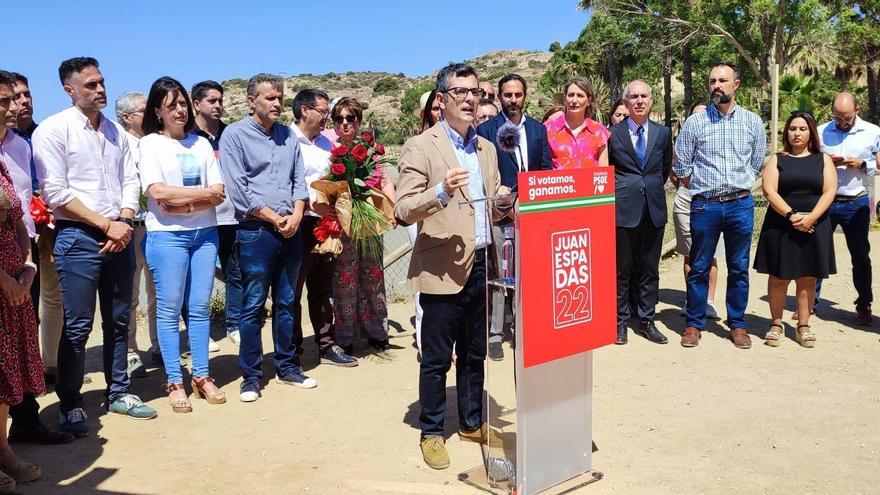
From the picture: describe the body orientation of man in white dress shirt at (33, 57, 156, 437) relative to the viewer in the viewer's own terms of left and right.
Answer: facing the viewer and to the right of the viewer

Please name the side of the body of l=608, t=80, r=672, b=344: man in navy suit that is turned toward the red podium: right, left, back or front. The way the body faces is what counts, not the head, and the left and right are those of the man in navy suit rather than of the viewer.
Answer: front

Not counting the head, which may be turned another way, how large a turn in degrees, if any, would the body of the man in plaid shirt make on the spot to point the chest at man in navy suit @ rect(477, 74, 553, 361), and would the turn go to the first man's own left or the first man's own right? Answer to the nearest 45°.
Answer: approximately 45° to the first man's own right

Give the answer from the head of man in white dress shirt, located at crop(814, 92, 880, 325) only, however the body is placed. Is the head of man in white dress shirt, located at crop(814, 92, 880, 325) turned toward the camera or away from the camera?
toward the camera

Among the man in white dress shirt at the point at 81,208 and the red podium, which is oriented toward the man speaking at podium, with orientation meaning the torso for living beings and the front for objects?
the man in white dress shirt

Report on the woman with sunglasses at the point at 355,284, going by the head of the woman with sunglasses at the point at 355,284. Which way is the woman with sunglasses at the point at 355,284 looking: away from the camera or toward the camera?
toward the camera

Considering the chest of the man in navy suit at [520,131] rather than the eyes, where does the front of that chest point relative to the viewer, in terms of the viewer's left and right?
facing the viewer

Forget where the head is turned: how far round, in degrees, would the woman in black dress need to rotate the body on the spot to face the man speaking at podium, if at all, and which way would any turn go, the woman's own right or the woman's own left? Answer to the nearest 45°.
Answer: approximately 45° to the woman's own right

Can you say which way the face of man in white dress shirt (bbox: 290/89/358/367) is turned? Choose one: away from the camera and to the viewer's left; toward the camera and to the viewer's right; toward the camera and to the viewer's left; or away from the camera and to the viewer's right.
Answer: toward the camera and to the viewer's right

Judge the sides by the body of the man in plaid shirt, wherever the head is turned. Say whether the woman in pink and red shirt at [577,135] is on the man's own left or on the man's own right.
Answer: on the man's own right

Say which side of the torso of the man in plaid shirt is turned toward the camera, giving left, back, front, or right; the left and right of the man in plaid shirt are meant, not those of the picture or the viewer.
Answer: front

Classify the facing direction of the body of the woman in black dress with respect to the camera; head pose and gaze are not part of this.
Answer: toward the camera

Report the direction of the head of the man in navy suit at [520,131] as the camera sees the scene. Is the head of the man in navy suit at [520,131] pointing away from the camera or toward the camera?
toward the camera

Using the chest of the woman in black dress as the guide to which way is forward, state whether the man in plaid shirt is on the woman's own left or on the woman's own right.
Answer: on the woman's own right

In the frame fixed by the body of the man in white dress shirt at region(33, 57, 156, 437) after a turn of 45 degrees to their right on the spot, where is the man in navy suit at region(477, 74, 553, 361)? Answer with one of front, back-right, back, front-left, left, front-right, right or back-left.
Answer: left

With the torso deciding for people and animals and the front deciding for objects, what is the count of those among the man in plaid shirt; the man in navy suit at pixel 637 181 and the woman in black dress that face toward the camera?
3

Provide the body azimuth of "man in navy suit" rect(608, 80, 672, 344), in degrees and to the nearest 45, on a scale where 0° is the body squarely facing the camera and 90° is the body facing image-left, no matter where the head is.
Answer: approximately 0°
